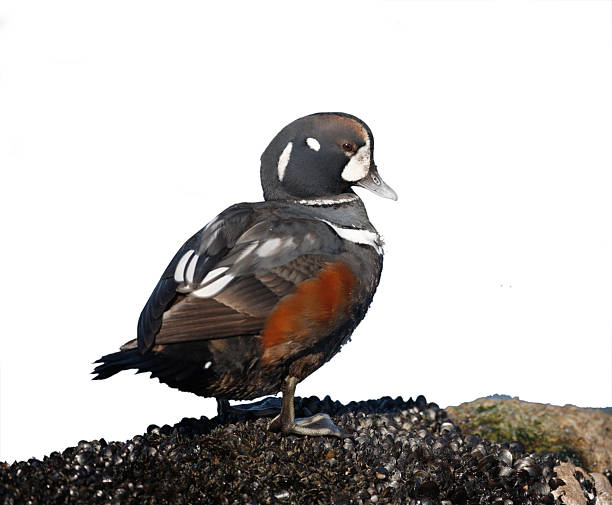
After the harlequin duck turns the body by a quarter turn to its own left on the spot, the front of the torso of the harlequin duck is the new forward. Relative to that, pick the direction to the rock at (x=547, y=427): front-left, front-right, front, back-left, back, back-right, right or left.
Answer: front-right

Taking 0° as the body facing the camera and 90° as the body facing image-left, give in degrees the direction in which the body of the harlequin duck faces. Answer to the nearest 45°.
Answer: approximately 270°
